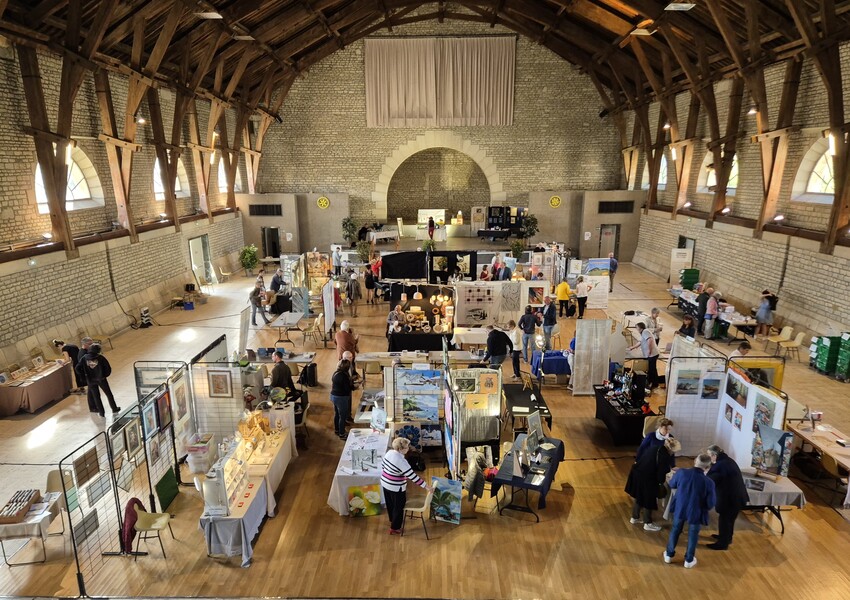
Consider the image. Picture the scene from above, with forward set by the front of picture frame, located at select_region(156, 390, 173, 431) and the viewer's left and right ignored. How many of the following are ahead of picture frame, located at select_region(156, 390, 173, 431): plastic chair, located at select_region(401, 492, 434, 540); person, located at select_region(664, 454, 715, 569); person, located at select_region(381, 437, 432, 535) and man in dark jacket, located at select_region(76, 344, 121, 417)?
3

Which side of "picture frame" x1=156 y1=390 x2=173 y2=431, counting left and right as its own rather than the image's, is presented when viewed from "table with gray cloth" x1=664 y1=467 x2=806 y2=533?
front

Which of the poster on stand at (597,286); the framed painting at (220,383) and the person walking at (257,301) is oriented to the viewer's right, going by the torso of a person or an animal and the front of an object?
the person walking

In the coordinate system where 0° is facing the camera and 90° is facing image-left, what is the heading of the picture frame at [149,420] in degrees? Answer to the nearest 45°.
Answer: approximately 315°

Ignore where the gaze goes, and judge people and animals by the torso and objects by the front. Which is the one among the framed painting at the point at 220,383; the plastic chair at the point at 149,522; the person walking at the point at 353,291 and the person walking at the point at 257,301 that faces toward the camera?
the framed painting

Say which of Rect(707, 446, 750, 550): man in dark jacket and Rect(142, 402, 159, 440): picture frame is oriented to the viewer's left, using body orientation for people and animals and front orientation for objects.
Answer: the man in dark jacket

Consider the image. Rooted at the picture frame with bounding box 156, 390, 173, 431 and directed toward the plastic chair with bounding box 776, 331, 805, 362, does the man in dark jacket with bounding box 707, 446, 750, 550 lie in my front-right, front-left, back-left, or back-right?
front-right

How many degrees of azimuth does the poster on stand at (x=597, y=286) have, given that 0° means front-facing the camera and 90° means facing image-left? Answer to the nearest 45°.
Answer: approximately 0°

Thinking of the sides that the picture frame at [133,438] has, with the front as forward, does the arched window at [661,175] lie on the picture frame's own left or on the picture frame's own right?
on the picture frame's own left

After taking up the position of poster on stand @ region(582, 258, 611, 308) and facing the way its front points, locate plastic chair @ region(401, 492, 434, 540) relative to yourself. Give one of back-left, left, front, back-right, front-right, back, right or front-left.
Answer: front

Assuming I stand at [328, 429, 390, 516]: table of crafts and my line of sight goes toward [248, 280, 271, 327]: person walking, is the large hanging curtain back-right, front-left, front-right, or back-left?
front-right

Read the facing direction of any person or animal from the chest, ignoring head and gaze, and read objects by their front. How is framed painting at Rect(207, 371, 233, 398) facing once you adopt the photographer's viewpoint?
facing the viewer

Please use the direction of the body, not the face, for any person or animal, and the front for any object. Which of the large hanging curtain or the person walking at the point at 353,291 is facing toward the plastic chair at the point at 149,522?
the large hanging curtain

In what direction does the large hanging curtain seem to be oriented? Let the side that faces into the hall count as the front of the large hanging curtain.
toward the camera
